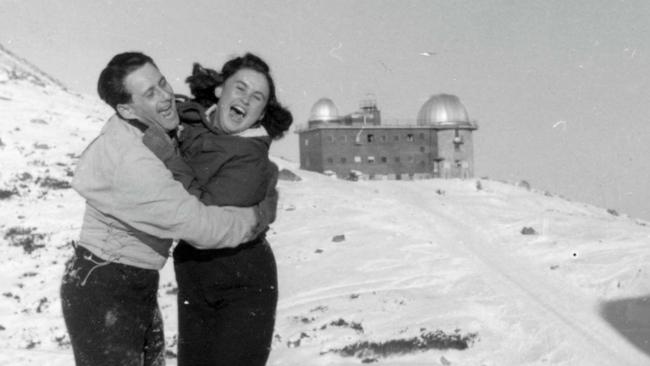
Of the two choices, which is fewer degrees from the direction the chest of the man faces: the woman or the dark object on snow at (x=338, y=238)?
the woman

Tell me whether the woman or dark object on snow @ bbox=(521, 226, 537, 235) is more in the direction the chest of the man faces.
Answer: the woman

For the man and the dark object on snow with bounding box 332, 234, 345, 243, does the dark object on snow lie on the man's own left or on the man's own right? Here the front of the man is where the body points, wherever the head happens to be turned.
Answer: on the man's own left

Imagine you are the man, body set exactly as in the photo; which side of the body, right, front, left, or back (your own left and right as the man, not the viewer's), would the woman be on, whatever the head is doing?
front

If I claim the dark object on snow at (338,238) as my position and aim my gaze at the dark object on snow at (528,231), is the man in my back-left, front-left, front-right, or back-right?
back-right

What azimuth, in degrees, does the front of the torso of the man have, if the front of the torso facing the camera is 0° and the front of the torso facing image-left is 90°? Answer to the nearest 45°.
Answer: approximately 270°

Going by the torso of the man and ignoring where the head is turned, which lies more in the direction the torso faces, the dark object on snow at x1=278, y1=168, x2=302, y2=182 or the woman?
the woman

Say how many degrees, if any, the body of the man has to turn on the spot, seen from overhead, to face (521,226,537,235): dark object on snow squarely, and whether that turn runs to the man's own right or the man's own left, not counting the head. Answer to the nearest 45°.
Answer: approximately 45° to the man's own left

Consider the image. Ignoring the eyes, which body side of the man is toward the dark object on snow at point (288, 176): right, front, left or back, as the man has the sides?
left
